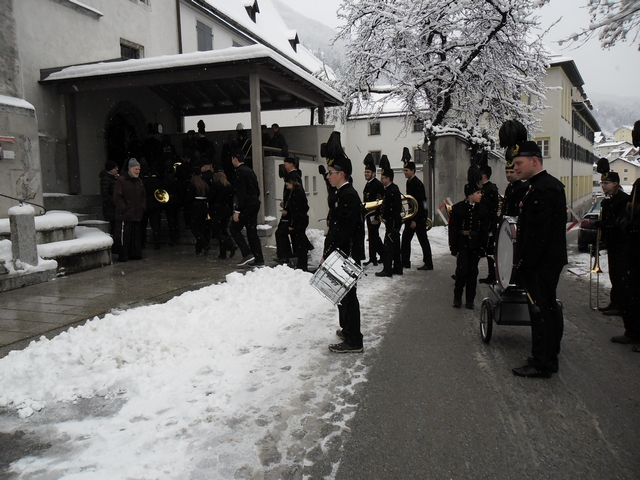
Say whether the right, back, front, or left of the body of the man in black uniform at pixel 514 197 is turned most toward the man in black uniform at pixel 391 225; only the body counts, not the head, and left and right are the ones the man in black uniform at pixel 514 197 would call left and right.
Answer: right

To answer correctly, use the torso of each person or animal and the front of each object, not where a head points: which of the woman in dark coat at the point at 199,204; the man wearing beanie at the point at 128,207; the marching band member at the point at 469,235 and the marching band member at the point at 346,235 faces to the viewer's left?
the marching band member at the point at 346,235

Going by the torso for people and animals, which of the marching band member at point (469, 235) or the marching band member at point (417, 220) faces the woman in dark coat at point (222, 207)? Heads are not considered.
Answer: the marching band member at point (417, 220)

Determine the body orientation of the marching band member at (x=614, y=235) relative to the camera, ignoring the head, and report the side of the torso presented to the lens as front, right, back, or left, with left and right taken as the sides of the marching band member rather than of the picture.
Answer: left

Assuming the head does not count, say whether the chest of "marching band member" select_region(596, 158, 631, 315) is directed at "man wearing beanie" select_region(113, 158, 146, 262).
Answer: yes

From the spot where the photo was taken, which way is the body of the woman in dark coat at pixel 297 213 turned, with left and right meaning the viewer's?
facing to the left of the viewer

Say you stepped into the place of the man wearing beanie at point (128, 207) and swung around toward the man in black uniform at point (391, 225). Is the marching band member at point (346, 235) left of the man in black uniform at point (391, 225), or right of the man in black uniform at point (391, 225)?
right

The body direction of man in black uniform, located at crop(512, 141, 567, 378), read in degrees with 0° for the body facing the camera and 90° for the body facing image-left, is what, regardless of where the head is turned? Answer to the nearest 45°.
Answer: approximately 90°
